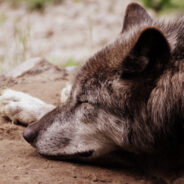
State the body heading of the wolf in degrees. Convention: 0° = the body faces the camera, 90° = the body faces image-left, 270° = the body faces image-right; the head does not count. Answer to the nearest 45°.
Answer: approximately 90°
